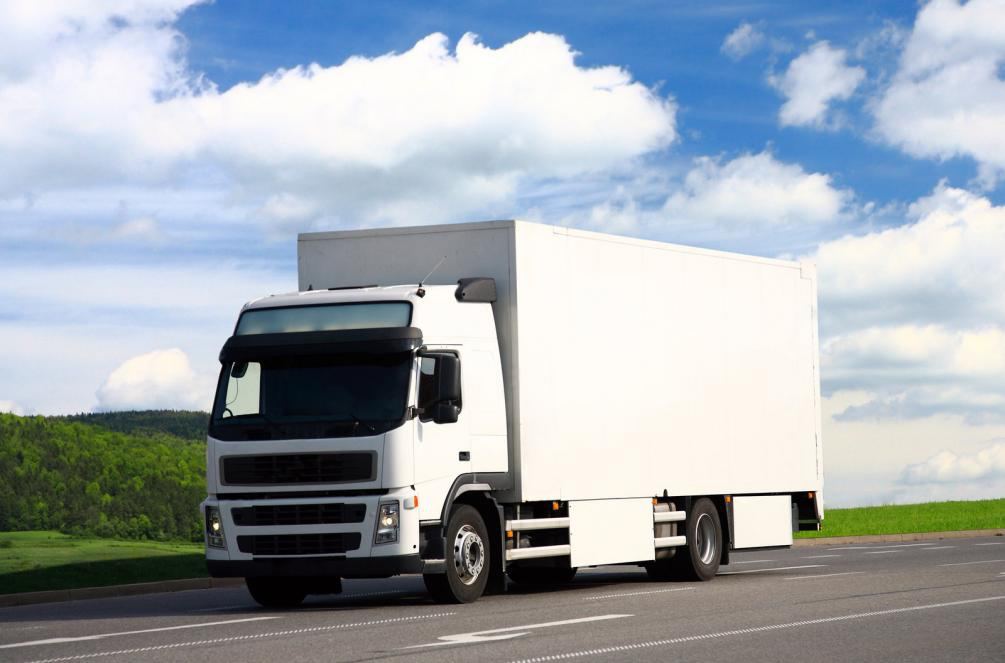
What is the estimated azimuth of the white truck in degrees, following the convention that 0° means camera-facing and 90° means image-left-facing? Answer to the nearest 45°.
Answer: approximately 45°
